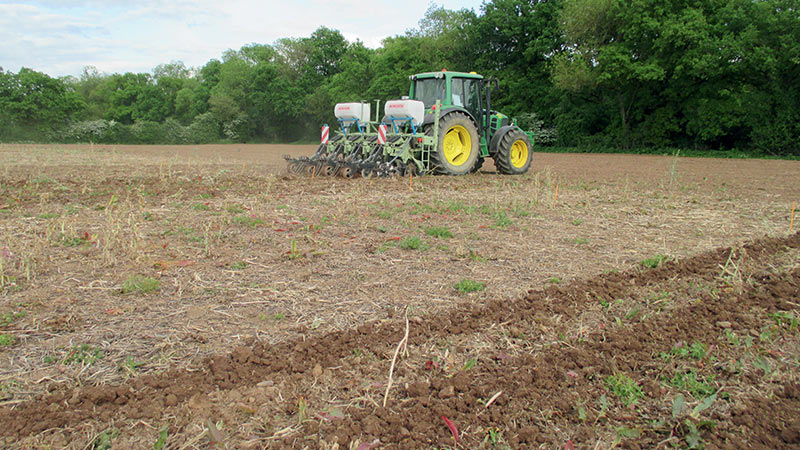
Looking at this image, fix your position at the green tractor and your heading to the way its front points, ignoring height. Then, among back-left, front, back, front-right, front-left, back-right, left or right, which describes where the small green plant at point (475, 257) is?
back-right

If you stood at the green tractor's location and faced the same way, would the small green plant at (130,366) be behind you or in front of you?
behind

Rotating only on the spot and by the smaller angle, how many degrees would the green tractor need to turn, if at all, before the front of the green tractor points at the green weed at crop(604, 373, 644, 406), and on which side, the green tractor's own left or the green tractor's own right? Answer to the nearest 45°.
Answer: approximately 135° to the green tractor's own right

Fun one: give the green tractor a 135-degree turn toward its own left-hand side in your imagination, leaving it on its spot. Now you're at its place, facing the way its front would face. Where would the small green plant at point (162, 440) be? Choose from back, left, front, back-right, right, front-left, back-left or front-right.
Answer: left

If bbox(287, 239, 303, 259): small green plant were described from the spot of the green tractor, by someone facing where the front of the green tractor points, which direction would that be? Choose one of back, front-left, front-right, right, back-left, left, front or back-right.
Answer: back-right

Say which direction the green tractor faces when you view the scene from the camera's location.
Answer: facing away from the viewer and to the right of the viewer

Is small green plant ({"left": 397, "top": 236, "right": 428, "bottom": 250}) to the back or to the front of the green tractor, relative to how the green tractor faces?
to the back

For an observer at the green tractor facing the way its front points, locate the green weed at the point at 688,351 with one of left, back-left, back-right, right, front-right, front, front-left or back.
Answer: back-right

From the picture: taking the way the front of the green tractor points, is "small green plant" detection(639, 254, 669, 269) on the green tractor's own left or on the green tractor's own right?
on the green tractor's own right
